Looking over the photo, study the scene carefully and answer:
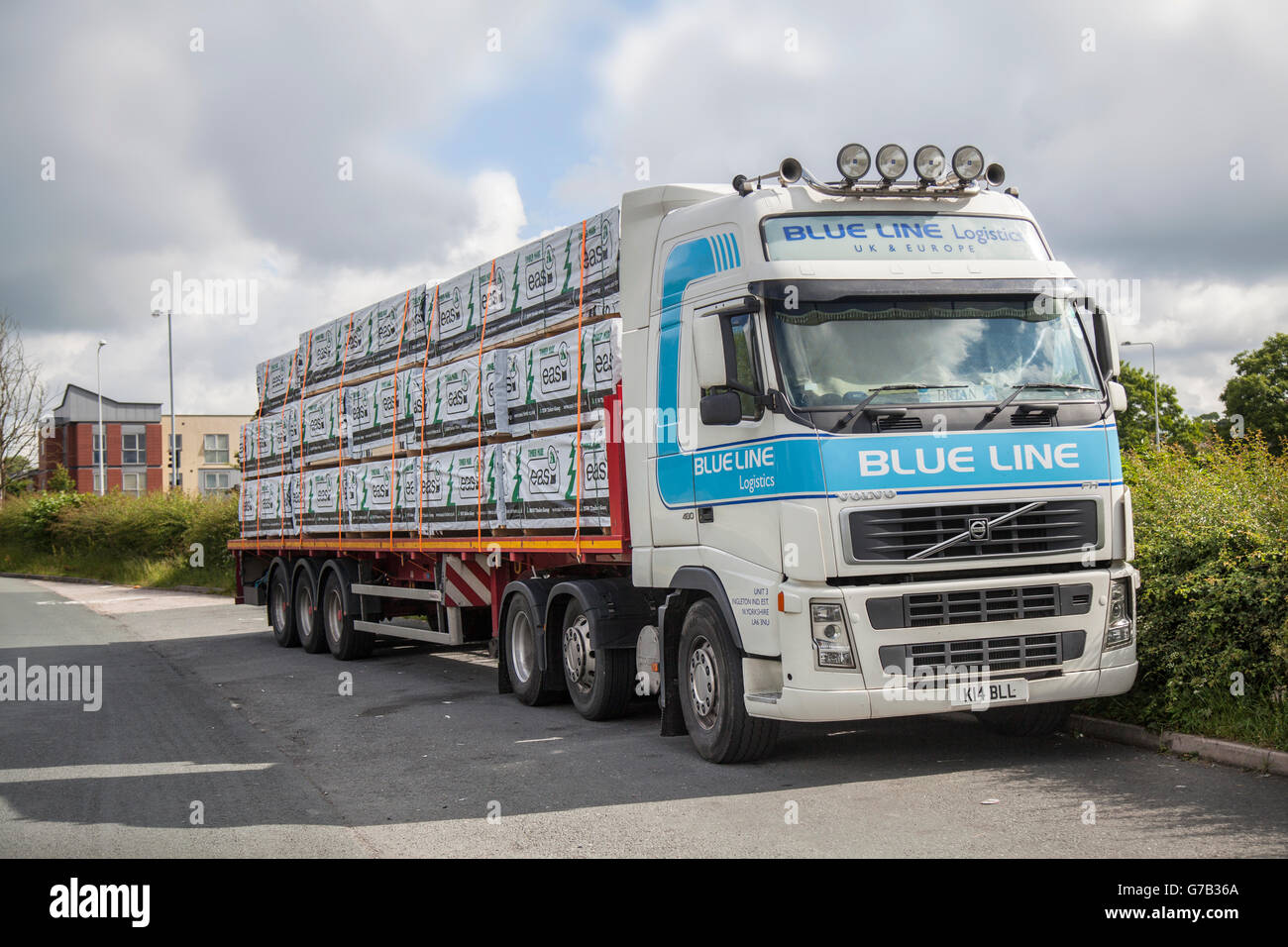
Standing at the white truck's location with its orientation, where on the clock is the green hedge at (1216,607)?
The green hedge is roughly at 10 o'clock from the white truck.

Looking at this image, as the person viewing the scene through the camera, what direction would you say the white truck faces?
facing the viewer and to the right of the viewer

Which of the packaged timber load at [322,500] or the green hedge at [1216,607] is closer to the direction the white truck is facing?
the green hedge

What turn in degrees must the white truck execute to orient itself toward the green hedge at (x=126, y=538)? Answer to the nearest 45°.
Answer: approximately 180°
